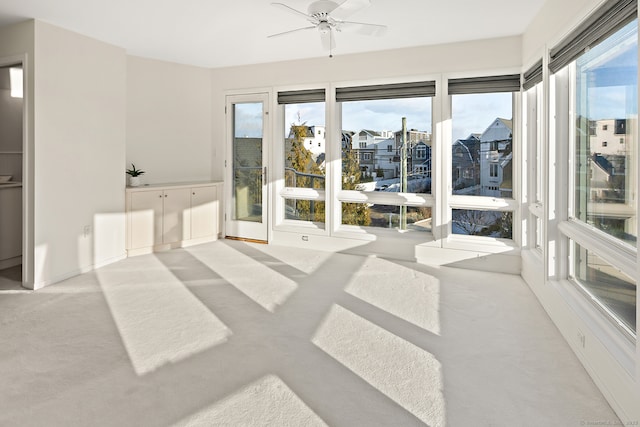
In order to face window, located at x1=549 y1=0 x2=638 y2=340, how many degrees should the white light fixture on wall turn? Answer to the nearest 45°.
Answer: approximately 45° to its left

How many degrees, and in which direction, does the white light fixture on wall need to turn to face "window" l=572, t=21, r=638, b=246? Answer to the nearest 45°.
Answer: approximately 45° to its left

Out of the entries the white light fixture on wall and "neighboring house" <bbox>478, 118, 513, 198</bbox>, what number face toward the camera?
2

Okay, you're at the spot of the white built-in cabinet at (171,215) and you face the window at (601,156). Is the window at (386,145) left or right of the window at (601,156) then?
left

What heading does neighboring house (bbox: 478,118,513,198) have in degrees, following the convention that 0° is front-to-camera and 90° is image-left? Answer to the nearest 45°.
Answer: approximately 0°

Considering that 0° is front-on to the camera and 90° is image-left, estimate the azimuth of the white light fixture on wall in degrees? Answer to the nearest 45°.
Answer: approximately 0°
